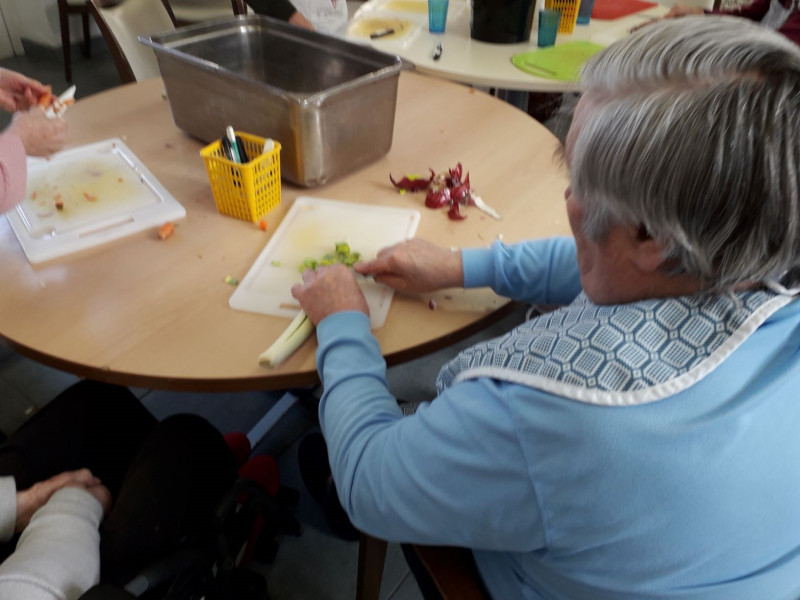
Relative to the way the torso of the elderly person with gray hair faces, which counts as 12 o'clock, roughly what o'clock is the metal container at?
The metal container is roughly at 12 o'clock from the elderly person with gray hair.

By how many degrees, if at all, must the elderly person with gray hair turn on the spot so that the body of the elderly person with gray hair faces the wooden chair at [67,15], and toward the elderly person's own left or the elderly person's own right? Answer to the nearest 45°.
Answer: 0° — they already face it

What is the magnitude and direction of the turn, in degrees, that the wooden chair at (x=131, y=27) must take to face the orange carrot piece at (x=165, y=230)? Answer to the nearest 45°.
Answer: approximately 45° to its right

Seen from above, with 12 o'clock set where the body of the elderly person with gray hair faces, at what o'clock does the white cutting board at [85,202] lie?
The white cutting board is roughly at 11 o'clock from the elderly person with gray hair.

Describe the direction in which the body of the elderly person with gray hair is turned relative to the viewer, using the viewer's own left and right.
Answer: facing away from the viewer and to the left of the viewer

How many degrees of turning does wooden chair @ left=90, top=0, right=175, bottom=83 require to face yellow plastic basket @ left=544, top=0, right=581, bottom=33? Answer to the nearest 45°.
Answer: approximately 45° to its left

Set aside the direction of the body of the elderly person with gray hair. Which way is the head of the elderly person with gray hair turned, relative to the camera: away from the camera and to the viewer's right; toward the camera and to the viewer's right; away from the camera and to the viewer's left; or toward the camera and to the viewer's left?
away from the camera and to the viewer's left

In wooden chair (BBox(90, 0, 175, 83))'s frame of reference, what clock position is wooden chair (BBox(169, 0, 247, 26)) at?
wooden chair (BBox(169, 0, 247, 26)) is roughly at 8 o'clock from wooden chair (BBox(90, 0, 175, 83)).

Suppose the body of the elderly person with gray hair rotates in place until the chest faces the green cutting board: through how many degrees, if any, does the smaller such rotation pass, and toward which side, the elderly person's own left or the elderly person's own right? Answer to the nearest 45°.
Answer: approximately 45° to the elderly person's own right

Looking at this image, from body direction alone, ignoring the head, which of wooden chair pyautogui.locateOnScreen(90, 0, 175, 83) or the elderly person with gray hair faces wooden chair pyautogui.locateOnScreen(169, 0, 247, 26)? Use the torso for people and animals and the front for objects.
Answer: the elderly person with gray hair

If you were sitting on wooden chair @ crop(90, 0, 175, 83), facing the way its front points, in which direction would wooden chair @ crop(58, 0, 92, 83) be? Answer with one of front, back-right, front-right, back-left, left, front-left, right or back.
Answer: back-left
